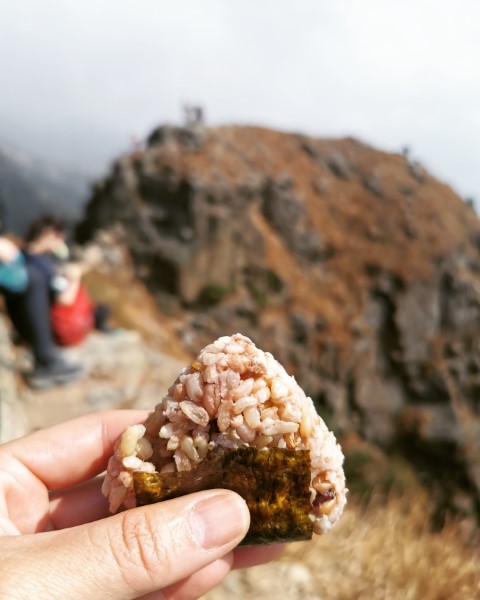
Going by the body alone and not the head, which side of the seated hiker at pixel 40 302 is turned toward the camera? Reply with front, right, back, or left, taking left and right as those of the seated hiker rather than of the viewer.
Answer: right
